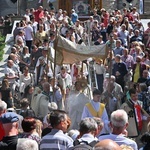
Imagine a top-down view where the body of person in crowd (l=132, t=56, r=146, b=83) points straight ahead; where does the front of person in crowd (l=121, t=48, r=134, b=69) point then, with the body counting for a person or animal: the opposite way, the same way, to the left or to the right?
the same way

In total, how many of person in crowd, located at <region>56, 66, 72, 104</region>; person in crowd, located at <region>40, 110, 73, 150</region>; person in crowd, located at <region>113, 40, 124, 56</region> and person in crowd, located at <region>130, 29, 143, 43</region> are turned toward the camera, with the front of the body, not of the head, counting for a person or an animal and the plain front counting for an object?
3

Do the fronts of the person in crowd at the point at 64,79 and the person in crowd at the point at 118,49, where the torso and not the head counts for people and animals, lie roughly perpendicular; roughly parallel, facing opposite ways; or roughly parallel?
roughly parallel

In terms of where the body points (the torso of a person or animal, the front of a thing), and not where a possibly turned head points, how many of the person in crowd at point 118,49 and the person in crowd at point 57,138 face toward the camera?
1

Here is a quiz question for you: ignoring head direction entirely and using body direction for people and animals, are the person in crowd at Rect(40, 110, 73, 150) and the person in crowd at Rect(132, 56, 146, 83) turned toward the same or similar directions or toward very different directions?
very different directions

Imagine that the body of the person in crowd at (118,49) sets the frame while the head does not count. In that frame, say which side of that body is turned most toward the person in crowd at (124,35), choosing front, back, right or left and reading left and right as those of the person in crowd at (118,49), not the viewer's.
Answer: back

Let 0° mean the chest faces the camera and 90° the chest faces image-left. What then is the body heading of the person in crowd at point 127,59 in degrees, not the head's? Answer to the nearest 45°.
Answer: approximately 45°

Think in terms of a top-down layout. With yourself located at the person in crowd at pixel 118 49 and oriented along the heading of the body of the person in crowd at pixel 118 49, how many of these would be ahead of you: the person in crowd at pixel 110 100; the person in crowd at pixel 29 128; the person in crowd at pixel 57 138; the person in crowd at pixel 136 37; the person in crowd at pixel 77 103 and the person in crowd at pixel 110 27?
4

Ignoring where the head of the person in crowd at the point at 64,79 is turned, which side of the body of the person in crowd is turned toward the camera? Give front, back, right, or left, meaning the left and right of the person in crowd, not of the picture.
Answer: front

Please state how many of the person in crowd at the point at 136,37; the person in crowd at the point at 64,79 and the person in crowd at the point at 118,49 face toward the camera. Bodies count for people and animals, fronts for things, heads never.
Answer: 3

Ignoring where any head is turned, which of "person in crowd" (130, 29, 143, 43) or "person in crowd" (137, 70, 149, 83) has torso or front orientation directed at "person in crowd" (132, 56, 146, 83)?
"person in crowd" (130, 29, 143, 43)

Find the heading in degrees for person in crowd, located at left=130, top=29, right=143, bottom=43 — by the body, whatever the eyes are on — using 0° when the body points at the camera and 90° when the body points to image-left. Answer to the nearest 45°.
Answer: approximately 0°

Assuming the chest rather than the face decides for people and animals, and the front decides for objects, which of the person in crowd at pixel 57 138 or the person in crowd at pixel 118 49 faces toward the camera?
the person in crowd at pixel 118 49

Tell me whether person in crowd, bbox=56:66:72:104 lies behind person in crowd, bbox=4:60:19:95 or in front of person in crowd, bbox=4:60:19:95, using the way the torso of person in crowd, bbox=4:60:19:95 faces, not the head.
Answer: in front

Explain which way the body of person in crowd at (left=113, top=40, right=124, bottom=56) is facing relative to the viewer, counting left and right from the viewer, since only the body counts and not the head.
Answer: facing the viewer

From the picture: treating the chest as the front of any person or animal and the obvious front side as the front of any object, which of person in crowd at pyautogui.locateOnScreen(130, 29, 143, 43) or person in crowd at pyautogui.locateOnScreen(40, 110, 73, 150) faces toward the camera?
person in crowd at pyautogui.locateOnScreen(130, 29, 143, 43)

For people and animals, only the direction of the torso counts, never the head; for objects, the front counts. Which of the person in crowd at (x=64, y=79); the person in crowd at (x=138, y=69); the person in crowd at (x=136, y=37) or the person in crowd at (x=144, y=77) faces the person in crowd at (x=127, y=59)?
the person in crowd at (x=136, y=37)

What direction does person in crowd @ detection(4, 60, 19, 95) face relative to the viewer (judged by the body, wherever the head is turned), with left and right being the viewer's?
facing the viewer and to the right of the viewer

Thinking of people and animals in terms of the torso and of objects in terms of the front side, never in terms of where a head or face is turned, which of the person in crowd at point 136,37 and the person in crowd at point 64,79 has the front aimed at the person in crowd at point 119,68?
the person in crowd at point 136,37

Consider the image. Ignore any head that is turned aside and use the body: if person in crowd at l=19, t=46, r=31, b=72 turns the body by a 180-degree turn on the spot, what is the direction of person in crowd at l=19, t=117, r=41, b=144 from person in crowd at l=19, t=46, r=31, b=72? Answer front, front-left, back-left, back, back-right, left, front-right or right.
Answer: back-left
